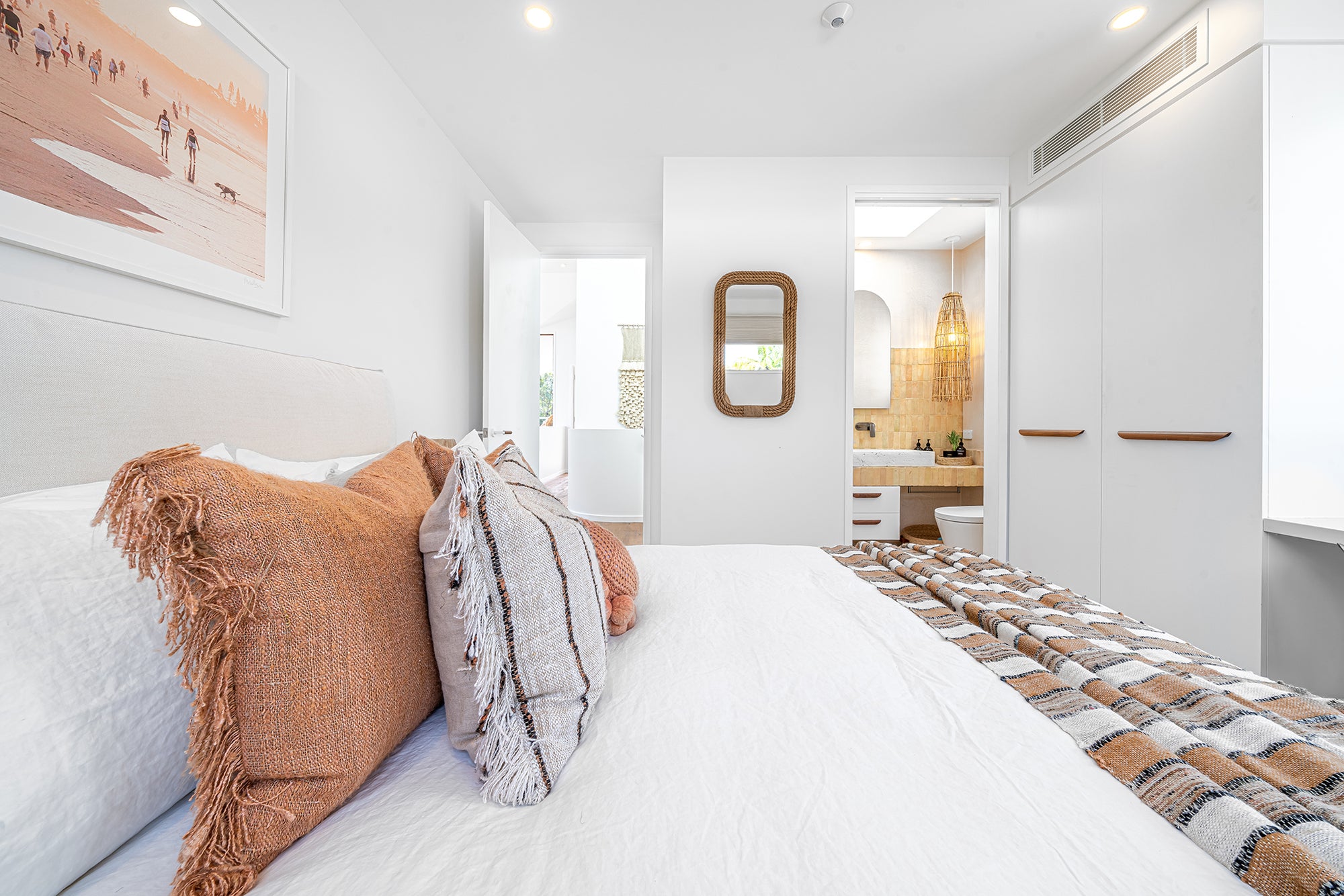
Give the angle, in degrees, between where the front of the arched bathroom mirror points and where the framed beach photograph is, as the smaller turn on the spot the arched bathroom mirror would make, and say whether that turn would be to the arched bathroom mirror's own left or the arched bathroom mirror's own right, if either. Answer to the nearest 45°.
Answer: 0° — it already faces it

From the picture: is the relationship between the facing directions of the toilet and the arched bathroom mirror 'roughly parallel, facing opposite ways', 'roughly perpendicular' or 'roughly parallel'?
roughly perpendicular

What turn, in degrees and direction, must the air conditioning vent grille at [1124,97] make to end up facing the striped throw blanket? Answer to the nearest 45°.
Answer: approximately 45° to its left

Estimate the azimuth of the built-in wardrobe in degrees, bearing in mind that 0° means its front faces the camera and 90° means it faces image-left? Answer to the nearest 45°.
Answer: approximately 45°

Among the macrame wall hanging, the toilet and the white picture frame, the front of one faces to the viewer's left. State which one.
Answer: the toilet

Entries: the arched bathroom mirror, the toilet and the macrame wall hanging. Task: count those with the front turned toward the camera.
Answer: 2

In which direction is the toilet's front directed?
to the viewer's left

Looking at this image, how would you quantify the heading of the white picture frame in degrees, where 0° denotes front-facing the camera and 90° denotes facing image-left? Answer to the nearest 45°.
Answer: approximately 315°

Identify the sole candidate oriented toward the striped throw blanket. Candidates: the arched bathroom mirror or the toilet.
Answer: the arched bathroom mirror

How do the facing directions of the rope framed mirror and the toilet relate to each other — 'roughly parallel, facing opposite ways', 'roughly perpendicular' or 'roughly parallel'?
roughly perpendicular

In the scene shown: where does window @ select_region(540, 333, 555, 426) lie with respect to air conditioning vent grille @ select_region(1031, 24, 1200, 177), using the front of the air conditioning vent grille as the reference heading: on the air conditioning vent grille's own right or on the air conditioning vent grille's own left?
on the air conditioning vent grille's own right
